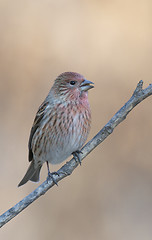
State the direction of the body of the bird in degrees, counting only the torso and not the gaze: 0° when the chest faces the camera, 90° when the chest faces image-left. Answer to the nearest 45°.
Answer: approximately 315°
